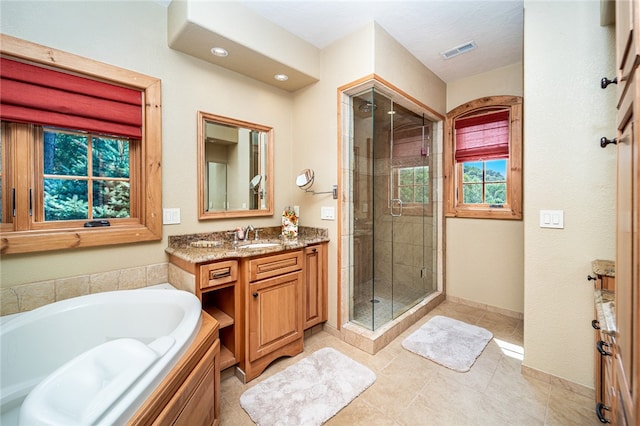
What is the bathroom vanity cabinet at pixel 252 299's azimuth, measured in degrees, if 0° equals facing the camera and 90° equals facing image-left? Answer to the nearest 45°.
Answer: approximately 315°

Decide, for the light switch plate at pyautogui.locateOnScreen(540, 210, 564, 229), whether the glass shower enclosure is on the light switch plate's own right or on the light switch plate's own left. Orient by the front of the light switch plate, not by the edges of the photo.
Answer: on the light switch plate's own right

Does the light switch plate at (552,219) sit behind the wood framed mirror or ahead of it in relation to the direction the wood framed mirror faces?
ahead

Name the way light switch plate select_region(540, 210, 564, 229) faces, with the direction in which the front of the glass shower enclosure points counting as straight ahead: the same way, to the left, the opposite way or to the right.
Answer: to the right

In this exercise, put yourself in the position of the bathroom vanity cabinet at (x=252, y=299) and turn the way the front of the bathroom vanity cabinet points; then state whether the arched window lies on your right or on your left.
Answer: on your left

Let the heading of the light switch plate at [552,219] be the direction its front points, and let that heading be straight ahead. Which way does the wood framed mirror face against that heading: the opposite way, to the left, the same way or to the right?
to the left

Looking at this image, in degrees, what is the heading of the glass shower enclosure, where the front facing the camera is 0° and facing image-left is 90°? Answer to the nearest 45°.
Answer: approximately 315°
